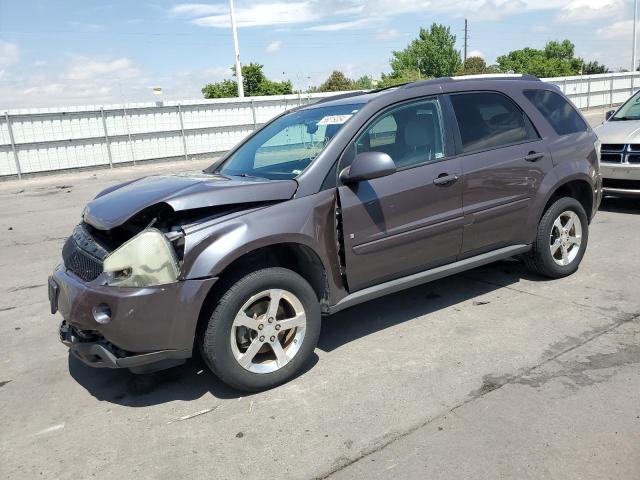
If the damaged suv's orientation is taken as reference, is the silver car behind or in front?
behind

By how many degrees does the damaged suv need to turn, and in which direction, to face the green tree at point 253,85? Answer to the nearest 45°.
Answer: approximately 135° to its right

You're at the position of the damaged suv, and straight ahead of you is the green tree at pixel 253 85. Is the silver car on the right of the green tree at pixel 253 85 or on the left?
right

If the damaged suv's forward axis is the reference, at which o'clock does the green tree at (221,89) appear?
The green tree is roughly at 4 o'clock from the damaged suv.

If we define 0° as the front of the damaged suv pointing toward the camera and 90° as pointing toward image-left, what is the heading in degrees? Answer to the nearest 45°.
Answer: approximately 45°

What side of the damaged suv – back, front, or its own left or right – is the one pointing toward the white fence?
right
